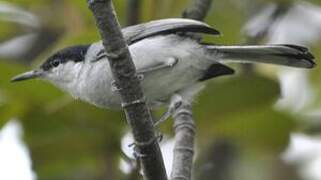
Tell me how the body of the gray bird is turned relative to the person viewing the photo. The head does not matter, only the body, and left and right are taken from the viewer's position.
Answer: facing to the left of the viewer

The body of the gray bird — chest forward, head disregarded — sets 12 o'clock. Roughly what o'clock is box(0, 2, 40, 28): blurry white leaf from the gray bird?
The blurry white leaf is roughly at 12 o'clock from the gray bird.
